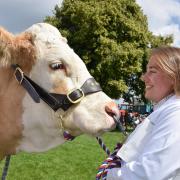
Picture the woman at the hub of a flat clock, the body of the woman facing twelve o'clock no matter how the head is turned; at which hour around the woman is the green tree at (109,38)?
The green tree is roughly at 3 o'clock from the woman.

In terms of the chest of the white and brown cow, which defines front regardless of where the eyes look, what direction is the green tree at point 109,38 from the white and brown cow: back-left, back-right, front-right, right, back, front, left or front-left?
left

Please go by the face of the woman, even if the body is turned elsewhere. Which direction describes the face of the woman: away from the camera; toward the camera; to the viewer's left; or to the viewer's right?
to the viewer's left

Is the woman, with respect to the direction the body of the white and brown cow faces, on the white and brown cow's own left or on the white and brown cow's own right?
on the white and brown cow's own right

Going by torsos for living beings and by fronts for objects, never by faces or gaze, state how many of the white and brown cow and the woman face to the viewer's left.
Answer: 1

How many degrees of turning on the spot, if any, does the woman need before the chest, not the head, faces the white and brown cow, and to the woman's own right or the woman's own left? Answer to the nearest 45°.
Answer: approximately 45° to the woman's own right

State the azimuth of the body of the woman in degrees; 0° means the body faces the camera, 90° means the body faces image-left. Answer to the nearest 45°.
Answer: approximately 90°

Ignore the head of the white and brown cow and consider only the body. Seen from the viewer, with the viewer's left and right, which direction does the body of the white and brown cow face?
facing to the right of the viewer

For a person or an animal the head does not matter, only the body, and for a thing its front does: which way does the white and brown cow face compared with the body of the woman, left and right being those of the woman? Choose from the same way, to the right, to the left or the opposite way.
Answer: the opposite way

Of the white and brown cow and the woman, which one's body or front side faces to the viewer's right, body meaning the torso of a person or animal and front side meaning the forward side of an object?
the white and brown cow

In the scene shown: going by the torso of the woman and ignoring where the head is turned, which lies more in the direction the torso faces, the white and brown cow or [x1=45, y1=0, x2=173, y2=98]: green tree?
the white and brown cow
